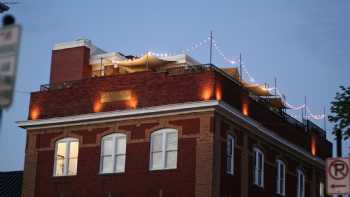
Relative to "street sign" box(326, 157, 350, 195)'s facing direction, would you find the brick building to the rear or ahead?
to the rear

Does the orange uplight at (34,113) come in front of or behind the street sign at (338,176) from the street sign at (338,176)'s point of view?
behind

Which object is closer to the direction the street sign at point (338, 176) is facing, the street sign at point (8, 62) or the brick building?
the street sign

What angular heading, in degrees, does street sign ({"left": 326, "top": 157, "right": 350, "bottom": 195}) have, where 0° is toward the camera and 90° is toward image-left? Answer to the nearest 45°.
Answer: approximately 0°

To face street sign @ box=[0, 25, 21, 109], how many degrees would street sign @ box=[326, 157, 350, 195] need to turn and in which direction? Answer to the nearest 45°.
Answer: approximately 45° to its right

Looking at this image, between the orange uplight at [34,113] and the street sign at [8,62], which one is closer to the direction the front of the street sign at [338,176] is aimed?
the street sign
